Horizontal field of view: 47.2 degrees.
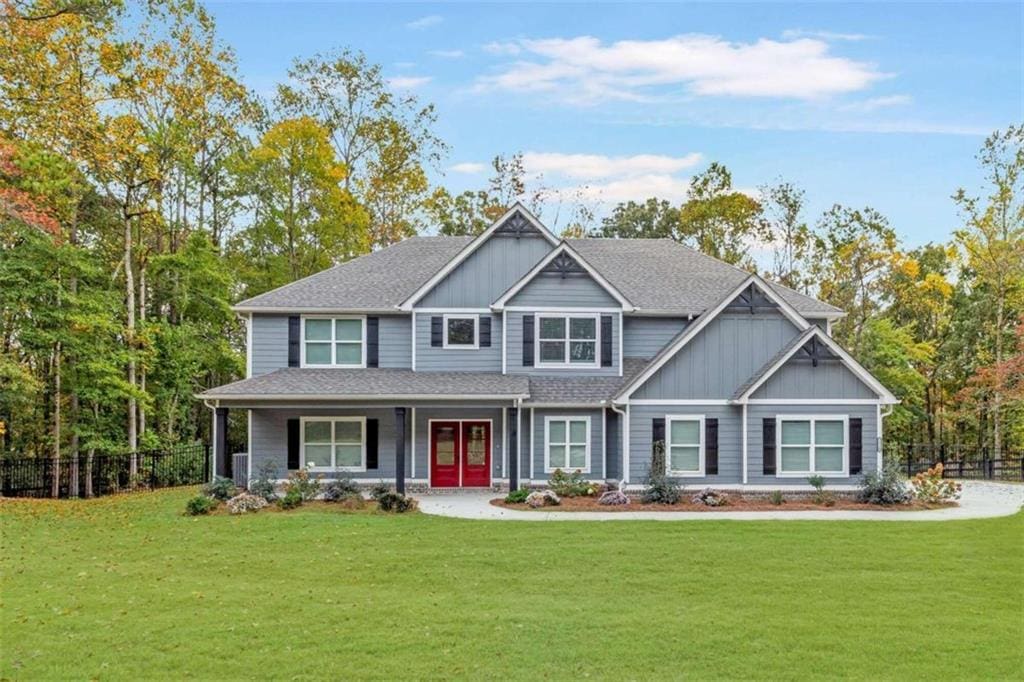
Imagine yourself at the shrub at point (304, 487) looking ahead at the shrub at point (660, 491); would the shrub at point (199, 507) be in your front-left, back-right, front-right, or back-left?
back-right

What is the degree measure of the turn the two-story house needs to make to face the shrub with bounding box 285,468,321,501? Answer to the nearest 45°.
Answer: approximately 45° to its right

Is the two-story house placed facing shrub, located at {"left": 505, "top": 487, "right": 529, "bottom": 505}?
yes

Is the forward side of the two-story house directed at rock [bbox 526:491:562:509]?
yes

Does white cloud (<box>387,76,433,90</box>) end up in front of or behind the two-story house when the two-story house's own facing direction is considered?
behind

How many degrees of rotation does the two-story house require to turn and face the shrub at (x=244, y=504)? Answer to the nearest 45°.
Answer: approximately 45° to its right

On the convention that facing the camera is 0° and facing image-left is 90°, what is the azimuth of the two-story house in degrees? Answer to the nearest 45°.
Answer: approximately 0°

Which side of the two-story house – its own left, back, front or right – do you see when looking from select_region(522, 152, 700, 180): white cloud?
back

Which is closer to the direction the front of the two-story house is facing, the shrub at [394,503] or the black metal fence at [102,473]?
the shrub

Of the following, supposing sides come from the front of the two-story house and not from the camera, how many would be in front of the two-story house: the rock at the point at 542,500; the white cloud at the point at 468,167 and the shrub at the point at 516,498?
2

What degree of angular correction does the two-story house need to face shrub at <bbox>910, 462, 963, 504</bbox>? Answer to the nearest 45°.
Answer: approximately 90° to its left

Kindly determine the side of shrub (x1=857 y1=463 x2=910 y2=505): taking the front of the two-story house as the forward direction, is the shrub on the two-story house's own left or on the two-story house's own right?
on the two-story house's own left
